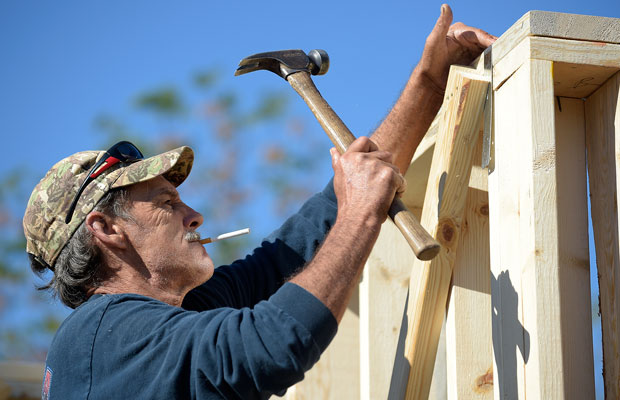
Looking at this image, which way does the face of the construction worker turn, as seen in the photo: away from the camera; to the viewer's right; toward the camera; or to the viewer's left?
to the viewer's right

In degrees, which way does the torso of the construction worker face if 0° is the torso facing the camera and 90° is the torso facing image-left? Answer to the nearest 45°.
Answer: approximately 270°

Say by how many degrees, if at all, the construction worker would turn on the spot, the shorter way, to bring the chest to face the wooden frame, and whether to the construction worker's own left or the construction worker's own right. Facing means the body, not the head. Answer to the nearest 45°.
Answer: approximately 45° to the construction worker's own right

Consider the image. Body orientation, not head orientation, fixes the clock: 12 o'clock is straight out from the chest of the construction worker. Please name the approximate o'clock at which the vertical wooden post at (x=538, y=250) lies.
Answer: The vertical wooden post is roughly at 1 o'clock from the construction worker.

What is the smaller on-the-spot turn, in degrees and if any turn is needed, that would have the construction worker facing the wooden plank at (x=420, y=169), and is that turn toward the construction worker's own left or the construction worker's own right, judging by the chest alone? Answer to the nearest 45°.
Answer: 0° — they already face it

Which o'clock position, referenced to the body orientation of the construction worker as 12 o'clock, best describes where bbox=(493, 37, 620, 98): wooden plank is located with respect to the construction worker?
The wooden plank is roughly at 1 o'clock from the construction worker.

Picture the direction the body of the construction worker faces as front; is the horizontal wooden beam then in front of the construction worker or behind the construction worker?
in front

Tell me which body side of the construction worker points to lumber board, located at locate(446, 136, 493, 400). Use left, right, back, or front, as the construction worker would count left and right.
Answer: front

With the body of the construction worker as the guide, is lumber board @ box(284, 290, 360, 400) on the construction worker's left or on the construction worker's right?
on the construction worker's left
